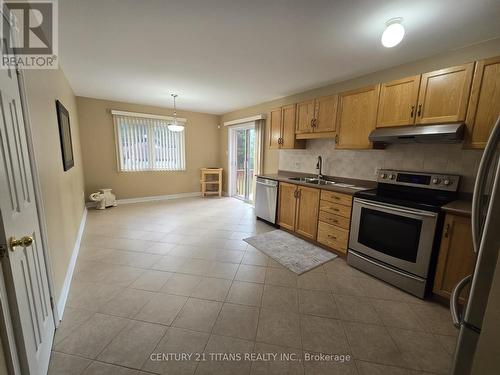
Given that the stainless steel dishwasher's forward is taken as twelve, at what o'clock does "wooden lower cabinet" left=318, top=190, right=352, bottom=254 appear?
The wooden lower cabinet is roughly at 9 o'clock from the stainless steel dishwasher.

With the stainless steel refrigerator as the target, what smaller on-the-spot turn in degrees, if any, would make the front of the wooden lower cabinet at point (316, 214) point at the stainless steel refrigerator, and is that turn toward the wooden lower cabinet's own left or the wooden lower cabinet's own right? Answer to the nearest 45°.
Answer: approximately 45° to the wooden lower cabinet's own left

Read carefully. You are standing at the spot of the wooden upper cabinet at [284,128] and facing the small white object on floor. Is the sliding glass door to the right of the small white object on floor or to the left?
right

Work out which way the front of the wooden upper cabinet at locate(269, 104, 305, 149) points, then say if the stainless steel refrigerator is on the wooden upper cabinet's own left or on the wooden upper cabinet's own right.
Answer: on the wooden upper cabinet's own left

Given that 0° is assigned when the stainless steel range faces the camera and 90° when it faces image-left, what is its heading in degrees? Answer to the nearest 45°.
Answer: approximately 45°

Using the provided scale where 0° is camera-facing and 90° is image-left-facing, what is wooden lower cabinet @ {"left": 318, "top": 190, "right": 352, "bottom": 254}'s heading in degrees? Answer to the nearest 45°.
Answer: approximately 45°

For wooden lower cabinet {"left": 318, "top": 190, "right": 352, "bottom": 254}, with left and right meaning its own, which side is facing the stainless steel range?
left

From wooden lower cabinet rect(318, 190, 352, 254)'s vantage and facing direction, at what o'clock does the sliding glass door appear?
The sliding glass door is roughly at 3 o'clock from the wooden lower cabinet.

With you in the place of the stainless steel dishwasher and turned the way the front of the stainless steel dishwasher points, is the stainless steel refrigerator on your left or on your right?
on your left

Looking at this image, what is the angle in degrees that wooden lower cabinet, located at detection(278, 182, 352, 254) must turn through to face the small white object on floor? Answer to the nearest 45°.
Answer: approximately 45° to its right

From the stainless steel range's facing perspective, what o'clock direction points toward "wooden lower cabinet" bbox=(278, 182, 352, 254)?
The wooden lower cabinet is roughly at 2 o'clock from the stainless steel range.
